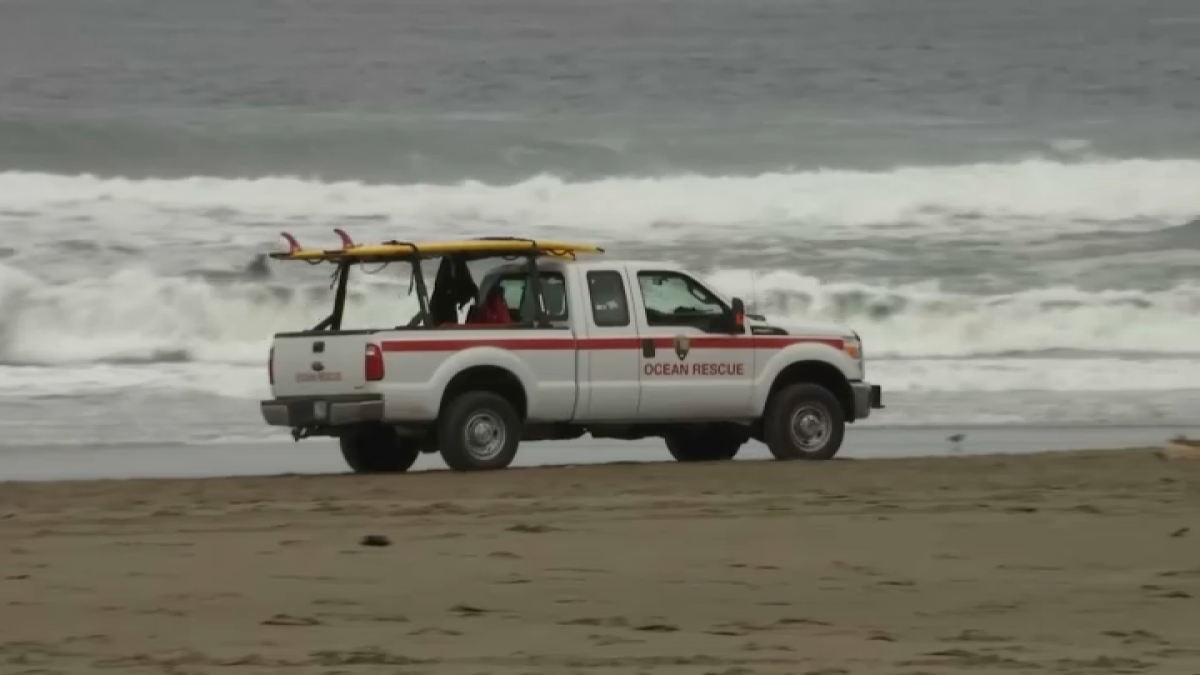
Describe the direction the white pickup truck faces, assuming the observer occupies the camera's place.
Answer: facing away from the viewer and to the right of the viewer
